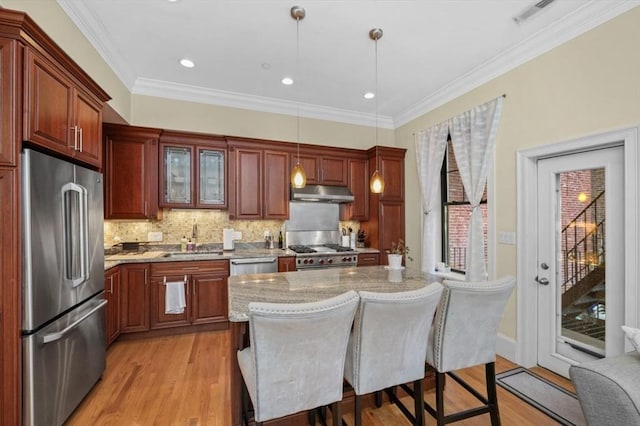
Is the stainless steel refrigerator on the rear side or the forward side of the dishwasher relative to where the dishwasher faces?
on the forward side

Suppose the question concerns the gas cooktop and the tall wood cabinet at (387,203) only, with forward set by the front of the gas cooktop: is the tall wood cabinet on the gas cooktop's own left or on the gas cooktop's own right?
on the gas cooktop's own left

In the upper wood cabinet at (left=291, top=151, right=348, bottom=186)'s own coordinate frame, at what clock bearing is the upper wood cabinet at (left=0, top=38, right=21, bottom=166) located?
the upper wood cabinet at (left=0, top=38, right=21, bottom=166) is roughly at 1 o'clock from the upper wood cabinet at (left=291, top=151, right=348, bottom=186).

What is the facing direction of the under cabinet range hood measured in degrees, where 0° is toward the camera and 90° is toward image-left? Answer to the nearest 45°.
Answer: approximately 0°

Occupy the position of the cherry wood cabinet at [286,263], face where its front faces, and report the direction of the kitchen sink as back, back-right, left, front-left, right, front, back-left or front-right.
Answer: right

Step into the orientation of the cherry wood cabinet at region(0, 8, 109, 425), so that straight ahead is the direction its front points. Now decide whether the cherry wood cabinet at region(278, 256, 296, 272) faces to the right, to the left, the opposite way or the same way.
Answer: to the right

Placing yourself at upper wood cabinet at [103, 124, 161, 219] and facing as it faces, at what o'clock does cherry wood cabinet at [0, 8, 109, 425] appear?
The cherry wood cabinet is roughly at 2 o'clock from the upper wood cabinet.
